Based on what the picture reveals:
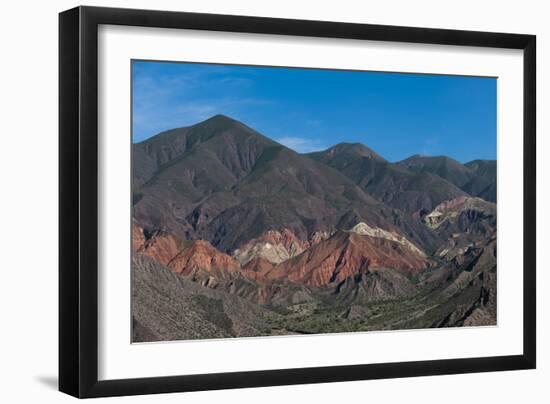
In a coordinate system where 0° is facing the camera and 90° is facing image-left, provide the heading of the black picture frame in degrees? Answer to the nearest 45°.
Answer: approximately 315°
